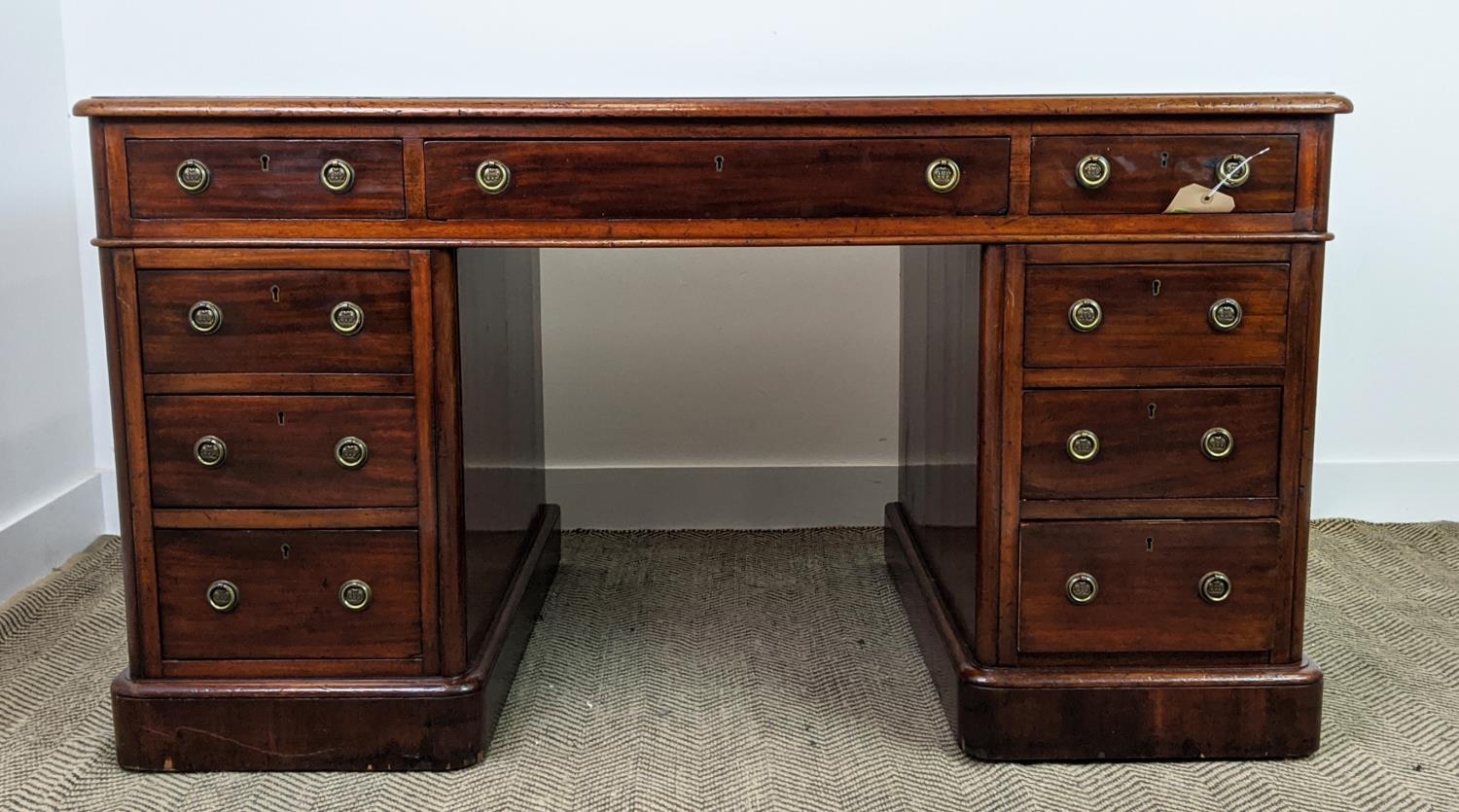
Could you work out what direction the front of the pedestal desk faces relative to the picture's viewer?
facing the viewer
